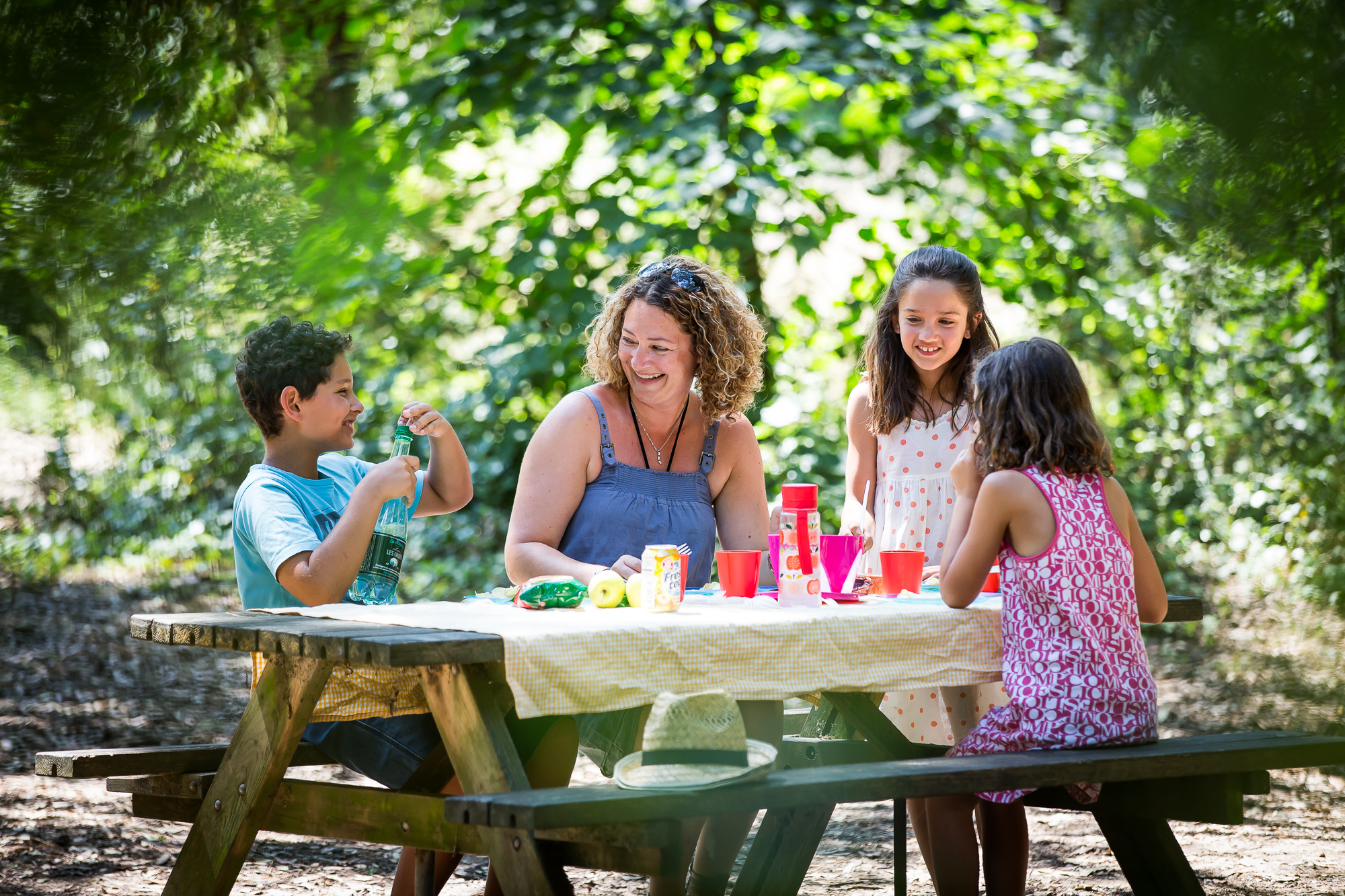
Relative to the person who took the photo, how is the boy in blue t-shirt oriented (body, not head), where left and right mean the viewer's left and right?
facing the viewer and to the right of the viewer

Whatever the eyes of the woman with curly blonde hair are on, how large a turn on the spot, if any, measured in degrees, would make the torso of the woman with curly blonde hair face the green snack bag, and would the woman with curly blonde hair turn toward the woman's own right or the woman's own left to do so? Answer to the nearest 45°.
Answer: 0° — they already face it

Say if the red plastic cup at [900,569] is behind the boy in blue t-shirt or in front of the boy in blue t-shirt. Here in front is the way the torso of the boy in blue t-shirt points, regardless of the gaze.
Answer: in front

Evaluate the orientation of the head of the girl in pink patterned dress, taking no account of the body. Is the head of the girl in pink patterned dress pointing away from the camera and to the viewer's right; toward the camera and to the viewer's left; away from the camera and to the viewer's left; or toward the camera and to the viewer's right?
away from the camera and to the viewer's left

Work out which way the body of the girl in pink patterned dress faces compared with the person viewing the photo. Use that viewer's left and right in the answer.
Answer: facing away from the viewer and to the left of the viewer

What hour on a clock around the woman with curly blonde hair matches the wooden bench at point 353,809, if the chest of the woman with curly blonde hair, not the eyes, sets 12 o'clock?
The wooden bench is roughly at 1 o'clock from the woman with curly blonde hair.

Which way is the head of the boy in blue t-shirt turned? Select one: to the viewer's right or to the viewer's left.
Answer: to the viewer's right

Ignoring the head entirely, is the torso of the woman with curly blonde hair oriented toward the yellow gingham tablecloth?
yes

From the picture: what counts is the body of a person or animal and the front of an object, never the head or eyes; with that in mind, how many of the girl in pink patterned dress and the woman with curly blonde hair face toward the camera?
1
